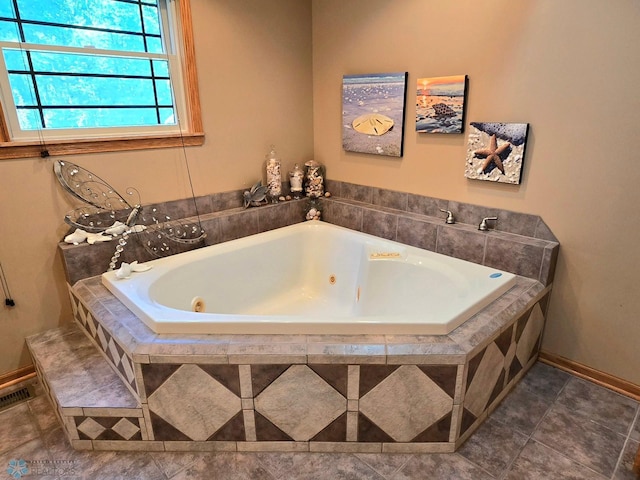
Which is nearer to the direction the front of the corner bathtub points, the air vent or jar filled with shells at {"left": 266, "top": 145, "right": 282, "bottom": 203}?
the air vent

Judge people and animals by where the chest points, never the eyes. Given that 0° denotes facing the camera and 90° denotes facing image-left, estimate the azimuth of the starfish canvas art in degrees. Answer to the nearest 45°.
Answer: approximately 45°

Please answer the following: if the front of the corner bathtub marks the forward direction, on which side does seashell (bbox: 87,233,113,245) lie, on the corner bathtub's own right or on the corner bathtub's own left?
on the corner bathtub's own right

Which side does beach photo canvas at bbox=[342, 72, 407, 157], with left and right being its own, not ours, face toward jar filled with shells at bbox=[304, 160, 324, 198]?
right

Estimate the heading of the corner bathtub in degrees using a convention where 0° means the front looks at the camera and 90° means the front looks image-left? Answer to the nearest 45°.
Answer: approximately 0°

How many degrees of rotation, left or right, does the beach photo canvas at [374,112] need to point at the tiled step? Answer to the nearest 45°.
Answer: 0° — it already faces it

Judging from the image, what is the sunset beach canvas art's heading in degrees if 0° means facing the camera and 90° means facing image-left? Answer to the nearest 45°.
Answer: approximately 45°

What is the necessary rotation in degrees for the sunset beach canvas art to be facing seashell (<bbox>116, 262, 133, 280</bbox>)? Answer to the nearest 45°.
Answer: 0° — it already faces it

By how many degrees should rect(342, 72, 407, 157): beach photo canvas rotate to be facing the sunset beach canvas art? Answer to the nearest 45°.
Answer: approximately 90° to its left
